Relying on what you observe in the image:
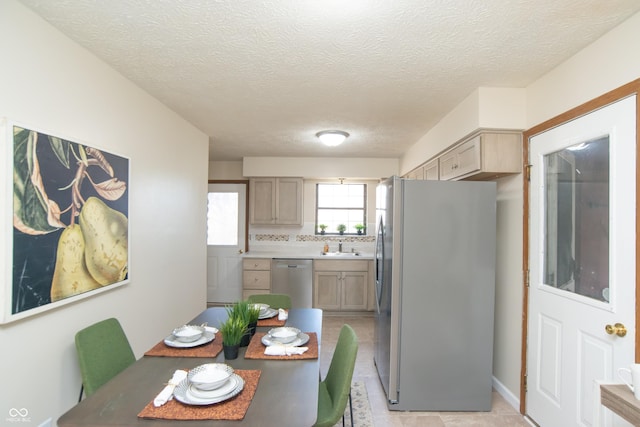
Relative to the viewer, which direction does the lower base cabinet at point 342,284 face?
toward the camera

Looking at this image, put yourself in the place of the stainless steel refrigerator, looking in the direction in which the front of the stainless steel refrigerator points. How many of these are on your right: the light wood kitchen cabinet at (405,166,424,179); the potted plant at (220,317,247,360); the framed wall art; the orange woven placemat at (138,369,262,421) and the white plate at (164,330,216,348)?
1

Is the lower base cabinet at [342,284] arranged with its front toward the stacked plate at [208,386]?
yes

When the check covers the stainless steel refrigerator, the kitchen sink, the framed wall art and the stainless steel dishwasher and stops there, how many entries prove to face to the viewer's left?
1

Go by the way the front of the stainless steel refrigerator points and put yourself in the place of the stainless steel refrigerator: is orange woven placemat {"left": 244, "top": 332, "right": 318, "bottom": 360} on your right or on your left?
on your left

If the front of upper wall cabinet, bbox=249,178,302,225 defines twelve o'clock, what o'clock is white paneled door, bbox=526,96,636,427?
The white paneled door is roughly at 11 o'clock from the upper wall cabinet.

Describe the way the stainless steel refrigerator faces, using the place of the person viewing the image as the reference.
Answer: facing to the left of the viewer

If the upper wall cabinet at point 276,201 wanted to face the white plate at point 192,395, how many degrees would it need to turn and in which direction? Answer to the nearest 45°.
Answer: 0° — it already faces it

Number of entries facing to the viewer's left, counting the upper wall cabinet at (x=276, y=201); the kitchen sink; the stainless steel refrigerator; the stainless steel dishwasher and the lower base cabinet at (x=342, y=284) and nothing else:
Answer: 1

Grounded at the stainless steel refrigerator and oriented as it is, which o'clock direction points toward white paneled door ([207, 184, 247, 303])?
The white paneled door is roughly at 1 o'clock from the stainless steel refrigerator.

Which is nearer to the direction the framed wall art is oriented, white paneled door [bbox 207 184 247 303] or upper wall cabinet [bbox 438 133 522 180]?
the upper wall cabinet

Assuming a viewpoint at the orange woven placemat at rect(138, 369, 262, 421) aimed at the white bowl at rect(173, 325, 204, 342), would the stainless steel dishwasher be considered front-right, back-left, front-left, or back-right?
front-right

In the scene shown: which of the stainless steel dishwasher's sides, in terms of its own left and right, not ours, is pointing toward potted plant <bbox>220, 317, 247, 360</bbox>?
front

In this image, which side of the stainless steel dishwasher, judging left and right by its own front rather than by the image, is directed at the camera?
front

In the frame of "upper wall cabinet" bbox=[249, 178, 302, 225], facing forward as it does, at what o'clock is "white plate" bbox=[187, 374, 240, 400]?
The white plate is roughly at 12 o'clock from the upper wall cabinet.

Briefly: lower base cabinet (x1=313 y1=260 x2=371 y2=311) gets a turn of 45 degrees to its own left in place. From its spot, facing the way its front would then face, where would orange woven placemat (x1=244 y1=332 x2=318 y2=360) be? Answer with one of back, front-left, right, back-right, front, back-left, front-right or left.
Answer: front-right

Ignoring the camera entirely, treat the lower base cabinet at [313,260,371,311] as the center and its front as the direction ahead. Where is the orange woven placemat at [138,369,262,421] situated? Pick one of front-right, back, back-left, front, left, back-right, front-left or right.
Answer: front

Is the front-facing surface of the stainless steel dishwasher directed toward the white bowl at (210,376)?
yes

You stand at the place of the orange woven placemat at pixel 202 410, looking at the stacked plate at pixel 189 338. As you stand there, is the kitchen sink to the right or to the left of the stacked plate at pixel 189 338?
right
